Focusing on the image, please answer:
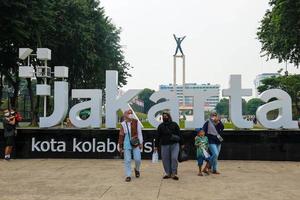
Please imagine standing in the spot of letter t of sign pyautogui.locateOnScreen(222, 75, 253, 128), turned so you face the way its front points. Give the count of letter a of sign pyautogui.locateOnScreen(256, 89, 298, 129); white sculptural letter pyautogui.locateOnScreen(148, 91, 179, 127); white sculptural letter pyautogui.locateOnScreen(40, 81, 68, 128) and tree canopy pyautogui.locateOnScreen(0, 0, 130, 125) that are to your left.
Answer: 1

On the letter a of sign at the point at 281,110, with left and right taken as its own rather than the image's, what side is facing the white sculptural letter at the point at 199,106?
right

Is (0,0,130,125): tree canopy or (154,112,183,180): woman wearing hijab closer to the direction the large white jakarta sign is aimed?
the woman wearing hijab

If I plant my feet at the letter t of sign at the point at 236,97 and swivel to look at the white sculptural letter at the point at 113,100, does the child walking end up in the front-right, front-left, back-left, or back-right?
front-left

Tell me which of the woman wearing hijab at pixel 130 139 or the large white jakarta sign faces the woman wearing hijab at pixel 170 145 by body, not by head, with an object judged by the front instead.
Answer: the large white jakarta sign

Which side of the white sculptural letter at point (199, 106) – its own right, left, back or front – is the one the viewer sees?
front

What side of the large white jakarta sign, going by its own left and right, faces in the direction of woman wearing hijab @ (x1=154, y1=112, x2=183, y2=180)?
front

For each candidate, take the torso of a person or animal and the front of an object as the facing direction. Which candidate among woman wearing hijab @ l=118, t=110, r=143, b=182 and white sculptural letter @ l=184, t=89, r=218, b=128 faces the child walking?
the white sculptural letter

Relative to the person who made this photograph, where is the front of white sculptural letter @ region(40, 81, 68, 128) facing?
facing the viewer

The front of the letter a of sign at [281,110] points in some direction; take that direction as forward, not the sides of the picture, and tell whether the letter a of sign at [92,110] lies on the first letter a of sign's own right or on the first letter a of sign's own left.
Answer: on the first letter a of sign's own right

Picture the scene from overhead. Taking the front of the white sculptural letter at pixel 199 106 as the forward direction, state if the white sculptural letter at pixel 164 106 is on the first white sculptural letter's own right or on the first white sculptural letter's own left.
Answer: on the first white sculptural letter's own right

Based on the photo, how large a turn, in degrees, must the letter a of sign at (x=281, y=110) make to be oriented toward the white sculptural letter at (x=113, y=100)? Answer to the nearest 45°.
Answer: approximately 90° to its right

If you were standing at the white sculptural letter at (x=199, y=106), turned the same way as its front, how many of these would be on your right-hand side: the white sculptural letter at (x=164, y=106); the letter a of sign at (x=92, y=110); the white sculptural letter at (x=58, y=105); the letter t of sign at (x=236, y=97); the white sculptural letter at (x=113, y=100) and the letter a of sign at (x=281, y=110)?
4

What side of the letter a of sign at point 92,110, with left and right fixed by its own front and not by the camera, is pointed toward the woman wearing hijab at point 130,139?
front

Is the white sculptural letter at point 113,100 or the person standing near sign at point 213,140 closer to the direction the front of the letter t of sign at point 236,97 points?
the person standing near sign

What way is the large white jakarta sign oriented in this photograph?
toward the camera

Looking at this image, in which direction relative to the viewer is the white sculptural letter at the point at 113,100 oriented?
toward the camera
